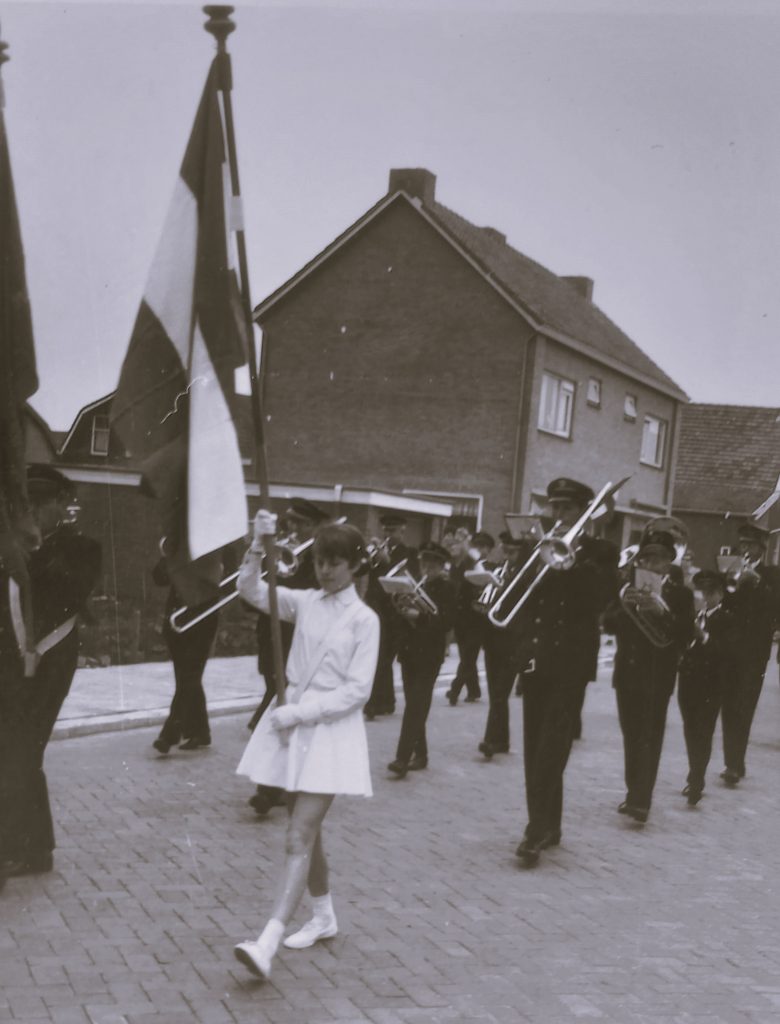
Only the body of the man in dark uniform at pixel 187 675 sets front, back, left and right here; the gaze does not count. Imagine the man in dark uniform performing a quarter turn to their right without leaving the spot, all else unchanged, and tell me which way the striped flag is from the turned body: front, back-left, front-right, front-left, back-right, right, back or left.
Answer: back-left

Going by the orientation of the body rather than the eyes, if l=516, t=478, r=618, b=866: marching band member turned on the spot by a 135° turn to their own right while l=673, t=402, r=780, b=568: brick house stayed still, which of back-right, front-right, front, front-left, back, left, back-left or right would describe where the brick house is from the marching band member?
front

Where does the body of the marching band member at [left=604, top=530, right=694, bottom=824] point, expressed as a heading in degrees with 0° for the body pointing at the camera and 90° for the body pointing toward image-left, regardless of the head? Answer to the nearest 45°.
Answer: approximately 45°

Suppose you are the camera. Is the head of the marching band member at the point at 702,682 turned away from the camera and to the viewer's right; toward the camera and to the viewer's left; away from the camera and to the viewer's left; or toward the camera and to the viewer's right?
toward the camera and to the viewer's left

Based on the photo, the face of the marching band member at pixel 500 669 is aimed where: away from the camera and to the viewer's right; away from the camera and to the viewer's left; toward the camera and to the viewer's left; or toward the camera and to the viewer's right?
toward the camera and to the viewer's left

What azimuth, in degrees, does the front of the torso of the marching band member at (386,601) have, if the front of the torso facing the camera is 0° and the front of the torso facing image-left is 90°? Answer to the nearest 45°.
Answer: approximately 45°

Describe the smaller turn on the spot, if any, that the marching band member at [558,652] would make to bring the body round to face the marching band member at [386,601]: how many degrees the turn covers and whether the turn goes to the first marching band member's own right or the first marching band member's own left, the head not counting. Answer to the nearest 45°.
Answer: approximately 135° to the first marching band member's own right

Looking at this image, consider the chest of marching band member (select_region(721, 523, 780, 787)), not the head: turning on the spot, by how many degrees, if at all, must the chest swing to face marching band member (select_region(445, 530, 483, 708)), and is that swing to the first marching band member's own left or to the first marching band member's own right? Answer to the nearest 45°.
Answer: approximately 90° to the first marching band member's own right
